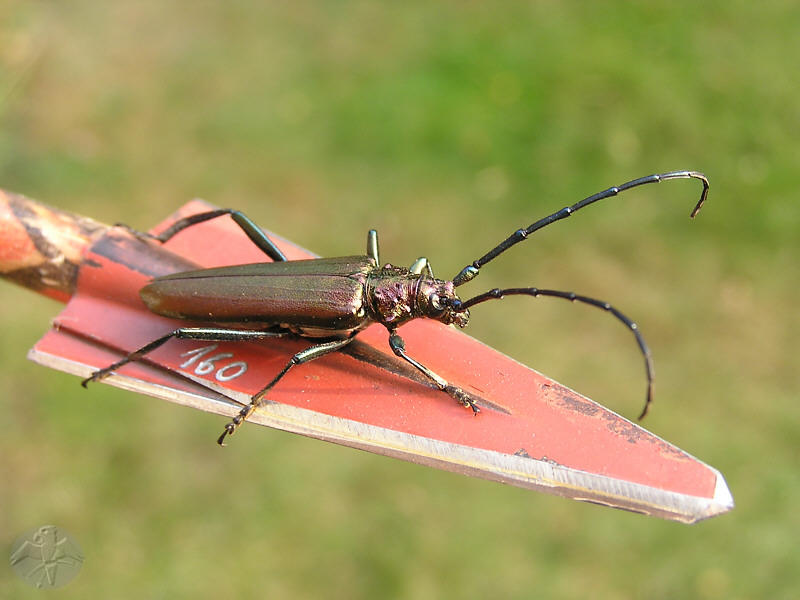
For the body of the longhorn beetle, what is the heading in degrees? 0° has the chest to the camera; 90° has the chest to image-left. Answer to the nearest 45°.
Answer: approximately 270°
